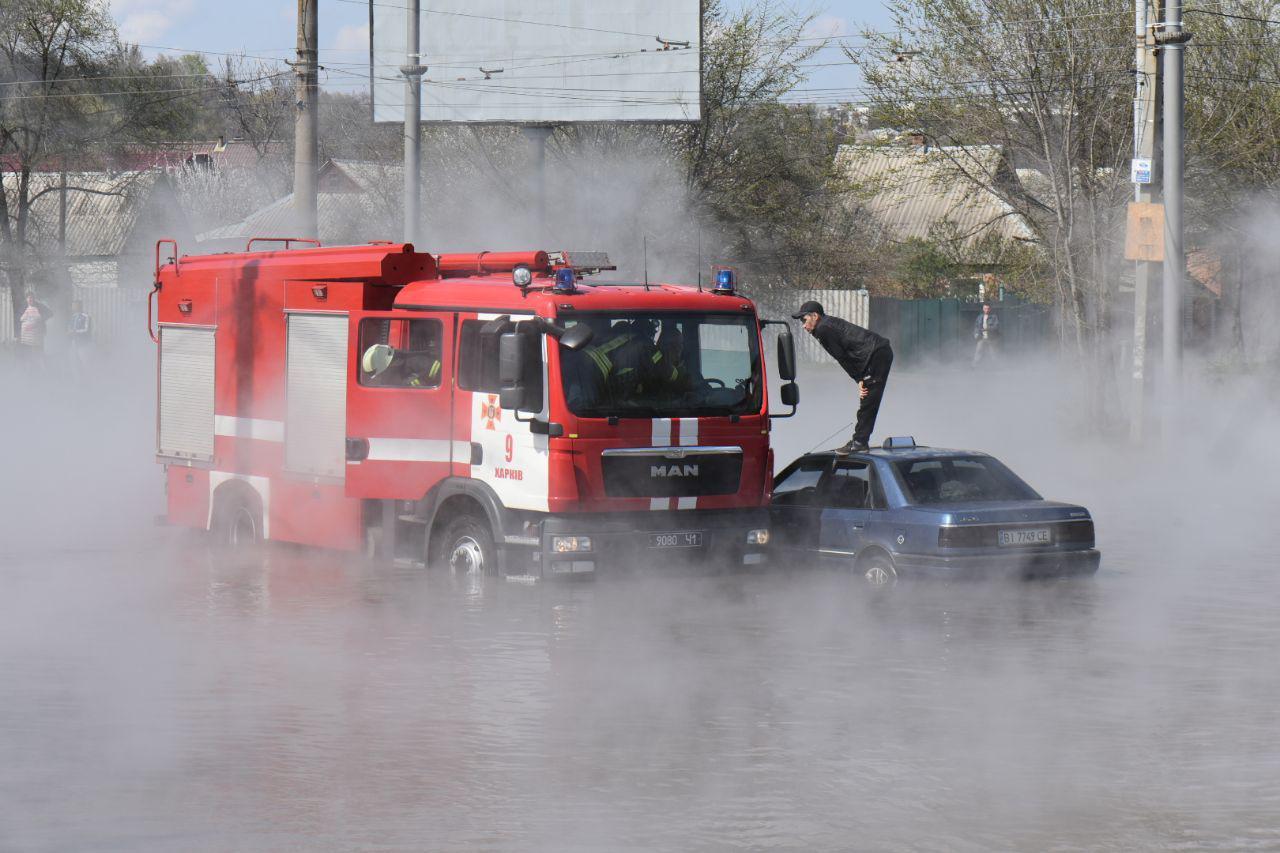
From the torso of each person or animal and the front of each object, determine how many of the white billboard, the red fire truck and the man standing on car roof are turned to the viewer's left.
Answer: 1

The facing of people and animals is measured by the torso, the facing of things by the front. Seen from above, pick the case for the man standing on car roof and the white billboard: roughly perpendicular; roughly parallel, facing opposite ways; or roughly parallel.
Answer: roughly perpendicular

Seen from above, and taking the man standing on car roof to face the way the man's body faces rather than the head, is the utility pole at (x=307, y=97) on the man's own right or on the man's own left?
on the man's own right

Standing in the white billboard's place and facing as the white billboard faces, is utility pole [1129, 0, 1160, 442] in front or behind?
in front

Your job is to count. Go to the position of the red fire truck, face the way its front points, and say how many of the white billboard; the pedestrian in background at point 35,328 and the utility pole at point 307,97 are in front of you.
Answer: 0

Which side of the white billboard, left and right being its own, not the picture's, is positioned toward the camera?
front

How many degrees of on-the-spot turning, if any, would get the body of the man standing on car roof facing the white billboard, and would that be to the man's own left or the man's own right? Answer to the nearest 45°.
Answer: approximately 90° to the man's own right

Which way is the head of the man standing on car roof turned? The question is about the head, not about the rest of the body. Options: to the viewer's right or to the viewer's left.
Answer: to the viewer's left

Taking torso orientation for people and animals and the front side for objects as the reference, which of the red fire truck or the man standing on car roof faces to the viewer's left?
the man standing on car roof

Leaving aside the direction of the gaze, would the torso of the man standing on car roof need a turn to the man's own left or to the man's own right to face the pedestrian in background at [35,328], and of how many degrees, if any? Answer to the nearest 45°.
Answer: approximately 45° to the man's own right

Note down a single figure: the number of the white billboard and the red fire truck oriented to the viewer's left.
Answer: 0

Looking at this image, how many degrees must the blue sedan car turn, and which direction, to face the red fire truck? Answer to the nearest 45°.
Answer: approximately 45° to its left

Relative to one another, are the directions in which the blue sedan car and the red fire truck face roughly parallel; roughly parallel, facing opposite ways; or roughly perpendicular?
roughly parallel, facing opposite ways

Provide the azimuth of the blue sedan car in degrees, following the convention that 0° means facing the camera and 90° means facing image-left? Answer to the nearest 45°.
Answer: approximately 135°

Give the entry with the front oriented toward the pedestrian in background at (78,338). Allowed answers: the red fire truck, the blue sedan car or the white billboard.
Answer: the blue sedan car

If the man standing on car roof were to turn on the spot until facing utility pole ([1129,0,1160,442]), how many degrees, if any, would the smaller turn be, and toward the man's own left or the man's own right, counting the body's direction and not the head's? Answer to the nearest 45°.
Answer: approximately 135° to the man's own right

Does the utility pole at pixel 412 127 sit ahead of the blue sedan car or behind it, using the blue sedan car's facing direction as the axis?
ahead

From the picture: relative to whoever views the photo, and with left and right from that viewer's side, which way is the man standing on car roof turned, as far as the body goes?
facing to the left of the viewer

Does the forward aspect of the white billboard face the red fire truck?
yes

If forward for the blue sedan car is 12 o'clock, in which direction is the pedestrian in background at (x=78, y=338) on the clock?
The pedestrian in background is roughly at 12 o'clock from the blue sedan car.

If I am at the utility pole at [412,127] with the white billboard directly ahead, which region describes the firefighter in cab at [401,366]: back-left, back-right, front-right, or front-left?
back-right
